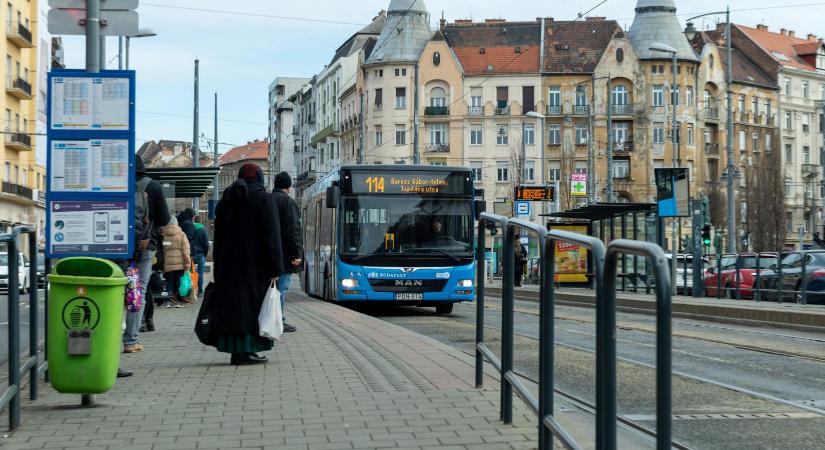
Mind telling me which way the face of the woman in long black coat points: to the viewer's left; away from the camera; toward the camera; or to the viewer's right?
away from the camera

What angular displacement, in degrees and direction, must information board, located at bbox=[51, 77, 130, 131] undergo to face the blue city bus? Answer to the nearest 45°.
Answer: approximately 135° to its left

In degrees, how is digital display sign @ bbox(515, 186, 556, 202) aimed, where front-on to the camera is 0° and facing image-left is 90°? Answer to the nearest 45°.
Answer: approximately 0°

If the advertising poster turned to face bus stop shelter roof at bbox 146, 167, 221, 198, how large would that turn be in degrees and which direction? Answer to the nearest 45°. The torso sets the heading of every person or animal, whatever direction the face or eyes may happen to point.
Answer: approximately 135° to its right

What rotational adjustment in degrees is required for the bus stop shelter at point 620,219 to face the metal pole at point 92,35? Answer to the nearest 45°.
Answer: approximately 45° to its left

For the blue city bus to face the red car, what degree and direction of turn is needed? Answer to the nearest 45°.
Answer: approximately 135° to its left
